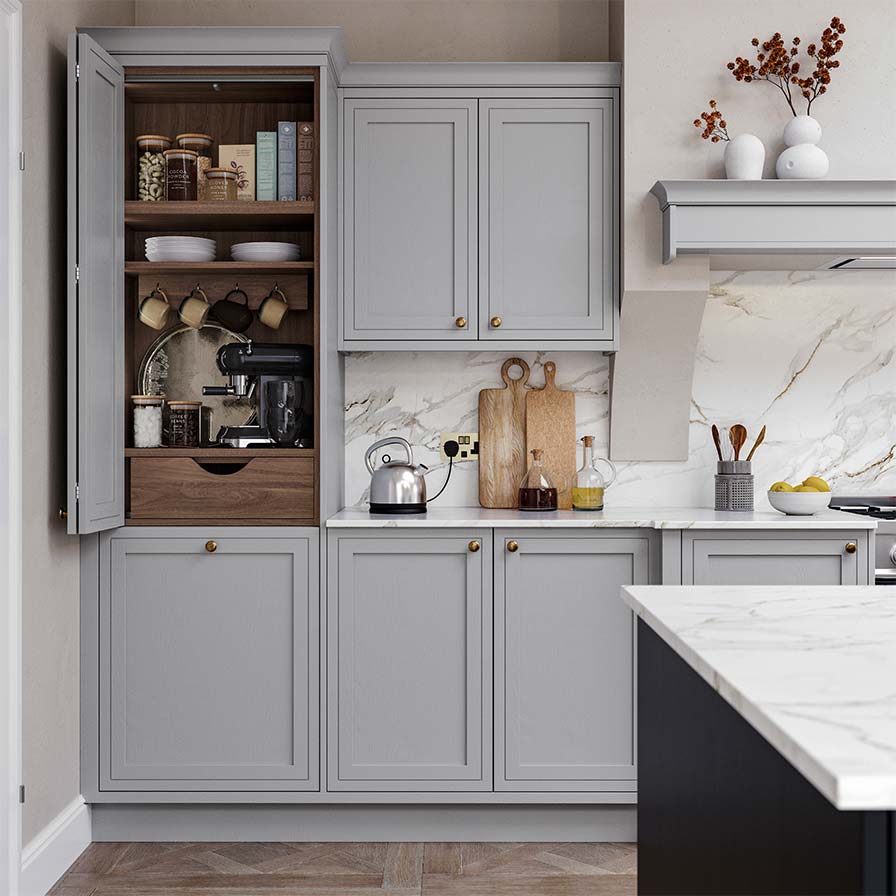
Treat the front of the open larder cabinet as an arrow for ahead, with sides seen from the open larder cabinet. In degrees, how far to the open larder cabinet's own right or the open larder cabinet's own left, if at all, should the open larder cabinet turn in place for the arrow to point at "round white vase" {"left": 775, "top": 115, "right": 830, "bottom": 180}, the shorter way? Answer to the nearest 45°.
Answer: approximately 90° to the open larder cabinet's own left

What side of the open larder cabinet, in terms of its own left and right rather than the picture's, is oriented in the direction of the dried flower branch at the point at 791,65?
left

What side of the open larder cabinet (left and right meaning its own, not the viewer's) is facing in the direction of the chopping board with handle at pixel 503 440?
left
